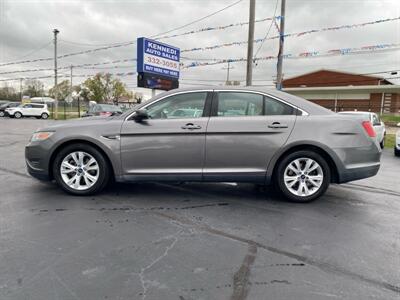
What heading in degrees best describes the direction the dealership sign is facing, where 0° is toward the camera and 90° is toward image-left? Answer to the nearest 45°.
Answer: approximately 315°

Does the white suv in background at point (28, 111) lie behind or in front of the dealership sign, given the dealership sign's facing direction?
behind

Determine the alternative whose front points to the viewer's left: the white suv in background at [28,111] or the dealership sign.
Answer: the white suv in background

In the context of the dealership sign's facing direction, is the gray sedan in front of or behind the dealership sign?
in front

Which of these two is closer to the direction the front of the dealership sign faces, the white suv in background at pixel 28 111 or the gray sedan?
the gray sedan

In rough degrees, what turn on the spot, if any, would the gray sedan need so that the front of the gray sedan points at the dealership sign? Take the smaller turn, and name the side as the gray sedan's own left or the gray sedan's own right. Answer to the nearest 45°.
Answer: approximately 90° to the gray sedan's own right

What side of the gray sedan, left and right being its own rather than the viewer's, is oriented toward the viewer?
left

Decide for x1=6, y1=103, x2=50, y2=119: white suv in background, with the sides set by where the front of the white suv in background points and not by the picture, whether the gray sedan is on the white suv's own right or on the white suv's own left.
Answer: on the white suv's own left

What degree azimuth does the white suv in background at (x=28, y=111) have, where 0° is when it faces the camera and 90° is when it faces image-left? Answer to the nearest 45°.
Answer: approximately 90°

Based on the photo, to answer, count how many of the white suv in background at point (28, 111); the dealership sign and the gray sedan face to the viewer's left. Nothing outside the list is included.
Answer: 2

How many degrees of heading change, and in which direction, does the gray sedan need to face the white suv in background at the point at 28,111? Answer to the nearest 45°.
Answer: approximately 45° to its right

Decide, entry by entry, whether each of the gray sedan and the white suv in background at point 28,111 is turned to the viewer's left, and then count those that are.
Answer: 2
